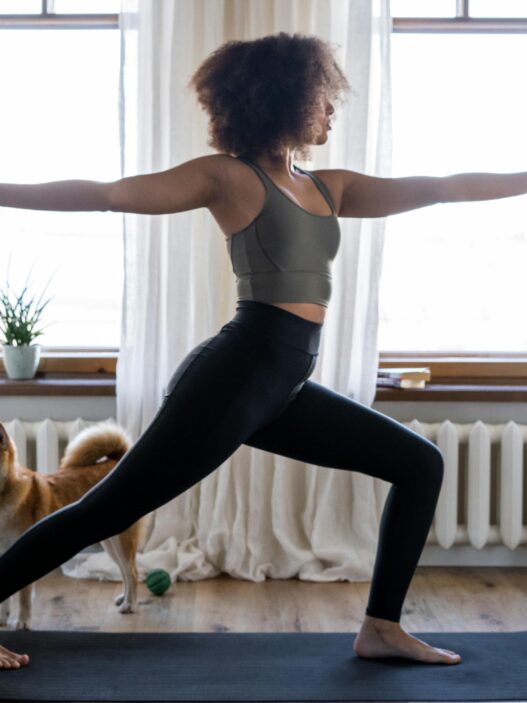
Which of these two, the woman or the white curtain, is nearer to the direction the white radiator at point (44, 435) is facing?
the woman

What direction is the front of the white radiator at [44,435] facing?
toward the camera

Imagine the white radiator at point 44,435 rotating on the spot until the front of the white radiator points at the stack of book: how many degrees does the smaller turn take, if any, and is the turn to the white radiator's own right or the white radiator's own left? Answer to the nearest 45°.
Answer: approximately 90° to the white radiator's own left

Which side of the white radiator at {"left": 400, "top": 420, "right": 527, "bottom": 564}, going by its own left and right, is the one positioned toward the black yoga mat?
front

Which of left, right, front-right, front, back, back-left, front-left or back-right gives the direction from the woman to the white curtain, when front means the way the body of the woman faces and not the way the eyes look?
back-left

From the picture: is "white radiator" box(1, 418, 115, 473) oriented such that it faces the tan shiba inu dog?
yes

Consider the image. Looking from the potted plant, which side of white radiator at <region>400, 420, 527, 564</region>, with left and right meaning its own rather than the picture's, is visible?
right

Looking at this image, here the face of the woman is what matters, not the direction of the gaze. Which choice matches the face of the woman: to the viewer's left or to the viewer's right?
to the viewer's right

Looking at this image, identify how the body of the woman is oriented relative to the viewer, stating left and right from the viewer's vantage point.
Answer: facing the viewer and to the right of the viewer

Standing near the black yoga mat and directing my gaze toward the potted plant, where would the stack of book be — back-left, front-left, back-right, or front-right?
front-right

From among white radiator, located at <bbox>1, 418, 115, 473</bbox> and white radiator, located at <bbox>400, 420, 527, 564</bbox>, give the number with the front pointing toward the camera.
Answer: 2

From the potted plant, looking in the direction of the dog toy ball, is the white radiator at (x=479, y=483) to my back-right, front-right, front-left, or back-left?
front-left

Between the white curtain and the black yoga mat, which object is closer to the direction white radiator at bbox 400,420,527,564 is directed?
the black yoga mat

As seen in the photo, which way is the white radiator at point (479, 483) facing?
toward the camera

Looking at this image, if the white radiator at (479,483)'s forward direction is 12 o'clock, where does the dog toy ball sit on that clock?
The dog toy ball is roughly at 2 o'clock from the white radiator.

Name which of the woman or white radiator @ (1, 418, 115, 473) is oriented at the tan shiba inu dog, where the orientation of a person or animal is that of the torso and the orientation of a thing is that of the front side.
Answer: the white radiator
